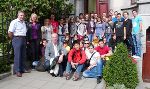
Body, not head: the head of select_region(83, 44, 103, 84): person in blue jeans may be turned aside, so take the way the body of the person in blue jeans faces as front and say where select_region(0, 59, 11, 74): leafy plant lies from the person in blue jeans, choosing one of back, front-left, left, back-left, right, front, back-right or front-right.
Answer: front-right

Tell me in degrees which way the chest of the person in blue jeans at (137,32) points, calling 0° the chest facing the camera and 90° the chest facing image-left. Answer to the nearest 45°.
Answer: approximately 45°

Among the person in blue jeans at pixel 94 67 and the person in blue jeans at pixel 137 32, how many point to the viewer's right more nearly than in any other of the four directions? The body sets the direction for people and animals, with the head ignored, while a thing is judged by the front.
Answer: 0

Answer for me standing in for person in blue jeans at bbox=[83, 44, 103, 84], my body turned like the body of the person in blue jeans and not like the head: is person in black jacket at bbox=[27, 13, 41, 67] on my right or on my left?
on my right

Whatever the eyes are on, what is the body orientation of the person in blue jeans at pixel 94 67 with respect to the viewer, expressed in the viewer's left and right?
facing the viewer and to the left of the viewer

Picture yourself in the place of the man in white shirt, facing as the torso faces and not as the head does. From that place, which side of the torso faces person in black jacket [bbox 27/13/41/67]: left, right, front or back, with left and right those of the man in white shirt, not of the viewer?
left

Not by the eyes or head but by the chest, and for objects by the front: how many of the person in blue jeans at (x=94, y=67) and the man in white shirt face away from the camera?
0

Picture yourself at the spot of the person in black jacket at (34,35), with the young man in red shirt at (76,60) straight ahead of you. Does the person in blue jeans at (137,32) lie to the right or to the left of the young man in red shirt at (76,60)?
left
